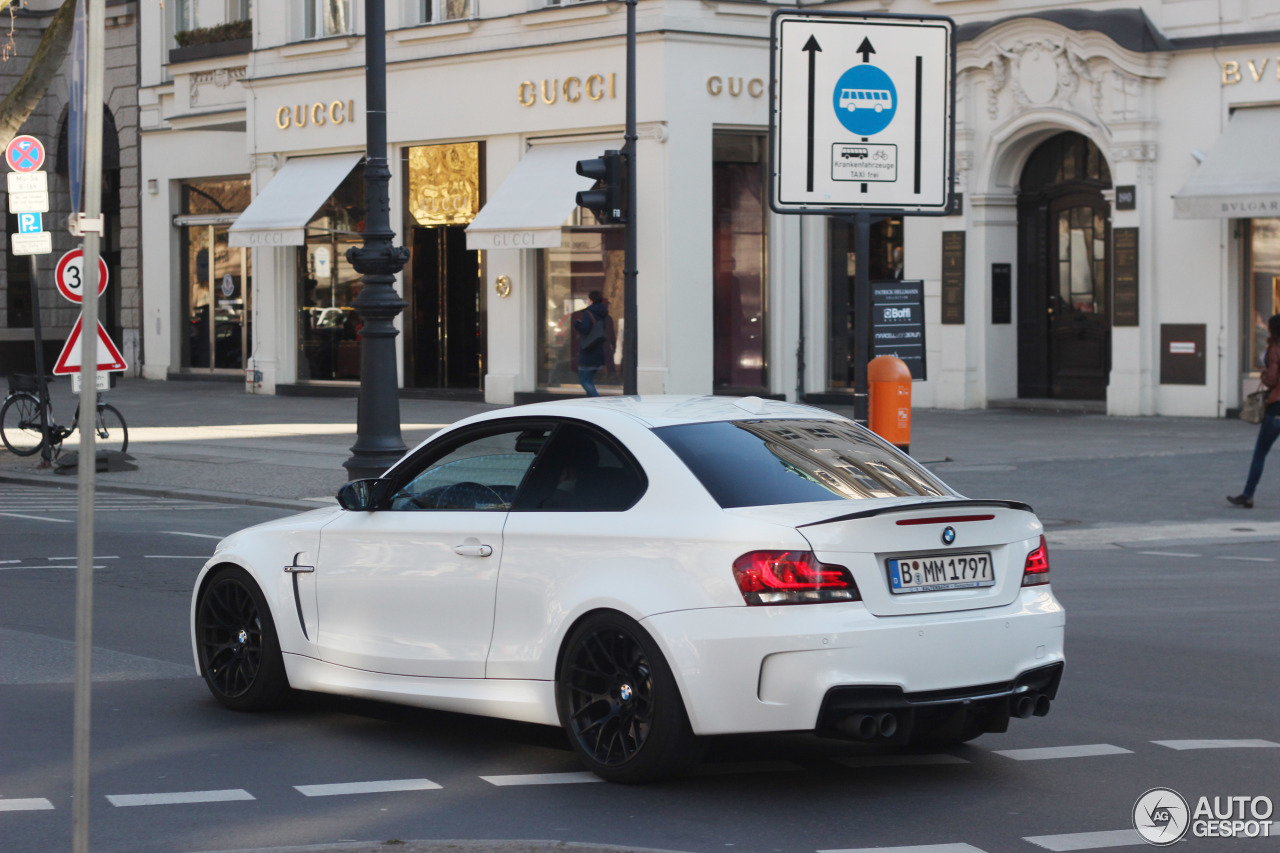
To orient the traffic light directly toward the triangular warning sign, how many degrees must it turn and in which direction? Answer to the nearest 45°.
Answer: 0° — it already faces it

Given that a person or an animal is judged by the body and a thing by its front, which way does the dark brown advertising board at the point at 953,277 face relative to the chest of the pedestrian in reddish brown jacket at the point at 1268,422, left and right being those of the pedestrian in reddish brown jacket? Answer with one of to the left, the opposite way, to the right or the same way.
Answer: to the left

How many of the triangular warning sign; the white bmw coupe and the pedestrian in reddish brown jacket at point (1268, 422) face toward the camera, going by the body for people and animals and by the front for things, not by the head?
1

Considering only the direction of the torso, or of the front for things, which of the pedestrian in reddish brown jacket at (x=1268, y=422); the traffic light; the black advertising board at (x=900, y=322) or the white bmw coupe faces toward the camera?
the black advertising board

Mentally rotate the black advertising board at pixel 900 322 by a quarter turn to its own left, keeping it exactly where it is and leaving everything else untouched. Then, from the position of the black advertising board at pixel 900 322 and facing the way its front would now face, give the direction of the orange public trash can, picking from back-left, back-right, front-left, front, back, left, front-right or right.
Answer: right

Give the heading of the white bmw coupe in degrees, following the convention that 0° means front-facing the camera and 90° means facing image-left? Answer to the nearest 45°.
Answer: approximately 135°

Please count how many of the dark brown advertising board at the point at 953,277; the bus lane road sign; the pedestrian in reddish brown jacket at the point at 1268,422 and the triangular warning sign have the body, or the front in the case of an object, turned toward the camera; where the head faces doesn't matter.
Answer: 3

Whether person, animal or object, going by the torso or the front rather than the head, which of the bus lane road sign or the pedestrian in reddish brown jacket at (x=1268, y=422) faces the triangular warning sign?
the pedestrian in reddish brown jacket

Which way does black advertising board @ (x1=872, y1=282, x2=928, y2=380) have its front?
toward the camera

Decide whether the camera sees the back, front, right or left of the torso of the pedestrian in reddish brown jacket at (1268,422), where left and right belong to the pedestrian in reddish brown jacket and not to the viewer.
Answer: left

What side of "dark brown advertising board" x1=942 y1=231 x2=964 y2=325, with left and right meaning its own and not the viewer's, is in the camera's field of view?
front

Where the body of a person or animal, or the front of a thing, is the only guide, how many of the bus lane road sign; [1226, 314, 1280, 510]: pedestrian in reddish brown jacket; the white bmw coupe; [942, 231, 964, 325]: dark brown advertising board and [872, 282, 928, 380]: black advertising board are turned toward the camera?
3

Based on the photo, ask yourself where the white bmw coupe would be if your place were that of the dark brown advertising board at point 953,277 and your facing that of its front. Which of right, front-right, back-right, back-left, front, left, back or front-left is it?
front

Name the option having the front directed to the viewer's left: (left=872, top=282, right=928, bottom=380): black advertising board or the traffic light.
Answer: the traffic light

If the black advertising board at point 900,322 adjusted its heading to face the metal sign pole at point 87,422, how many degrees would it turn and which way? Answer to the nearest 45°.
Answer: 0° — it already faces it

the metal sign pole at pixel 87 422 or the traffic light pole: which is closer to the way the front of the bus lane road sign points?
the metal sign pole
